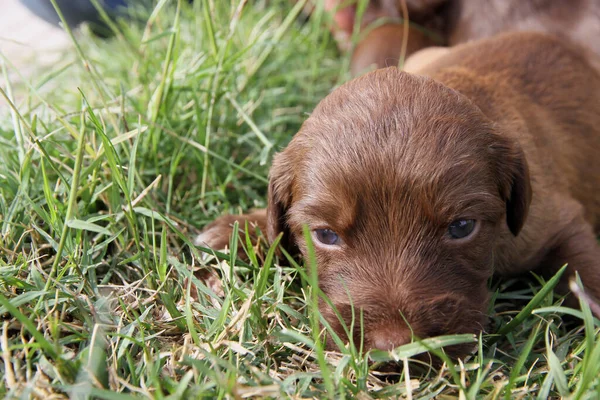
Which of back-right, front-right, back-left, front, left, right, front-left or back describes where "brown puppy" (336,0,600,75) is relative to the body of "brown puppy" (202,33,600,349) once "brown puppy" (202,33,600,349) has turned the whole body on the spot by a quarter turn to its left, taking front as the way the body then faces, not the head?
back-left

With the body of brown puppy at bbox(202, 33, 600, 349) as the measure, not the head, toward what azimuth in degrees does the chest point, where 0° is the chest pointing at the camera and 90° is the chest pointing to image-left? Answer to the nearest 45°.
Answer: approximately 45°
